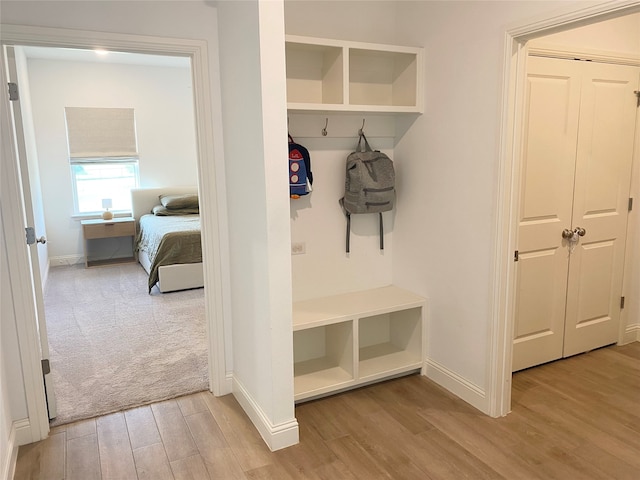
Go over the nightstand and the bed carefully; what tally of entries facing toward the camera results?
2

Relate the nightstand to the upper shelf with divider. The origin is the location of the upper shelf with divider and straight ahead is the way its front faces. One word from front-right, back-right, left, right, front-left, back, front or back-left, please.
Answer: back

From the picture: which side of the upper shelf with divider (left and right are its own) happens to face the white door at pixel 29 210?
right

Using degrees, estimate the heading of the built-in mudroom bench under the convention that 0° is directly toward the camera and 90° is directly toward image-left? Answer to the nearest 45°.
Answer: approximately 315°

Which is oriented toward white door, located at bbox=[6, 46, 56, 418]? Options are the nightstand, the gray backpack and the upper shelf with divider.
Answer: the nightstand

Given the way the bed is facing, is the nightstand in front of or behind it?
behind

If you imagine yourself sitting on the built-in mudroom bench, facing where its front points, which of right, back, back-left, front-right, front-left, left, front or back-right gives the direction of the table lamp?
back

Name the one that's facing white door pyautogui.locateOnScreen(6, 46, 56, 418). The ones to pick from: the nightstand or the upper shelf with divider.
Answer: the nightstand

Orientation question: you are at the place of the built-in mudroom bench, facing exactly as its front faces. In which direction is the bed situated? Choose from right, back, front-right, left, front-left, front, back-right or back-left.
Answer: back

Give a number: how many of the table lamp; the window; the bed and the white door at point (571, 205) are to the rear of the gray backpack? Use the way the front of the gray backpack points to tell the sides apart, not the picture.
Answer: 3

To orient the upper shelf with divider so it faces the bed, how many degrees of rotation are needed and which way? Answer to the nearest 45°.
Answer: approximately 180°

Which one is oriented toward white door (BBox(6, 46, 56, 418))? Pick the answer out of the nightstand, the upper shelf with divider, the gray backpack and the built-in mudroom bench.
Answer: the nightstand

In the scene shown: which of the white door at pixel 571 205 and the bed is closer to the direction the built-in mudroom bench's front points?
the white door
